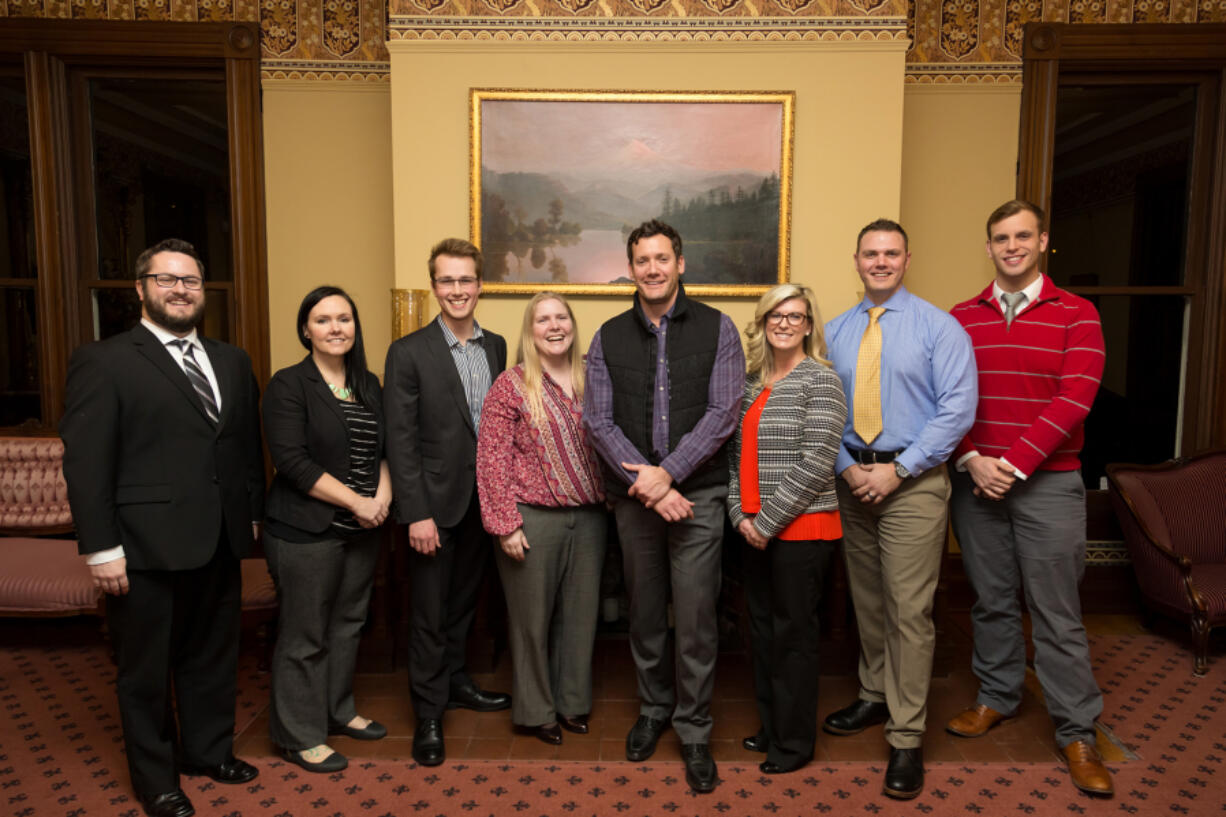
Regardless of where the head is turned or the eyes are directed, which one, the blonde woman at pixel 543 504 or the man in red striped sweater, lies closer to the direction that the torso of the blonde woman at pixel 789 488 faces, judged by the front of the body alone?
the blonde woman

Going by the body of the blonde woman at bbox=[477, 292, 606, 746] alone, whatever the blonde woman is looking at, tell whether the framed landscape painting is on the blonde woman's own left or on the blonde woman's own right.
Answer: on the blonde woman's own left

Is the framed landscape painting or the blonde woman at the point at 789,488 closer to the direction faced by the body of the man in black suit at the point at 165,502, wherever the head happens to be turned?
the blonde woman

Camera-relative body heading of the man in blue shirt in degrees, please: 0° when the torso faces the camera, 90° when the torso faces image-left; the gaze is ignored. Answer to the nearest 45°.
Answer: approximately 45°

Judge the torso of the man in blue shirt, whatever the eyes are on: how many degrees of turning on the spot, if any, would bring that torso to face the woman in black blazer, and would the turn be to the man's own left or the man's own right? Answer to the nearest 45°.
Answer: approximately 45° to the man's own right
